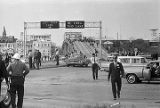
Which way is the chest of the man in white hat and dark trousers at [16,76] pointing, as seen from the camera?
away from the camera

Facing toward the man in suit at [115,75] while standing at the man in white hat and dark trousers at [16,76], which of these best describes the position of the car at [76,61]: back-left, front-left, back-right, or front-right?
front-left

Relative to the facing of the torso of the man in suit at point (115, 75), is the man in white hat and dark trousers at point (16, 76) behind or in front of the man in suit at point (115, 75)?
in front

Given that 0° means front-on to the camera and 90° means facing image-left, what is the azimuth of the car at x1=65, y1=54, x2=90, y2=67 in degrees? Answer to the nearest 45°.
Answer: approximately 45°

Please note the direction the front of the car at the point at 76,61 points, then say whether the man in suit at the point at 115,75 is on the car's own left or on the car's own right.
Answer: on the car's own left

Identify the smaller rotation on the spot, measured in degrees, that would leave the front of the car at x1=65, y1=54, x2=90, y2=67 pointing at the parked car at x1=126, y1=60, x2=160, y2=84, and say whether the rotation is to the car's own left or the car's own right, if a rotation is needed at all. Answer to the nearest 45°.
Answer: approximately 45° to the car's own left

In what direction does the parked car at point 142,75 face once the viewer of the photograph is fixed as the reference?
facing to the left of the viewer

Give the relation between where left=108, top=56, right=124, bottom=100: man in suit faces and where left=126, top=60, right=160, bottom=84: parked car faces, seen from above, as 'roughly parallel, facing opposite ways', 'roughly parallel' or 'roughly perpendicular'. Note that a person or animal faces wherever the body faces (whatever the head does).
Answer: roughly perpendicular

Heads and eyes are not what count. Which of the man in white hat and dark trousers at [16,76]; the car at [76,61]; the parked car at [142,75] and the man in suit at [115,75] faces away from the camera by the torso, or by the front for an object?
the man in white hat and dark trousers at [16,76]

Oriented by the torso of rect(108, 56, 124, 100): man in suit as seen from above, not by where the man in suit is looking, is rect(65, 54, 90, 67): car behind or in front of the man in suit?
behind

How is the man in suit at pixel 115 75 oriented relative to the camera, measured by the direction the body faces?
toward the camera

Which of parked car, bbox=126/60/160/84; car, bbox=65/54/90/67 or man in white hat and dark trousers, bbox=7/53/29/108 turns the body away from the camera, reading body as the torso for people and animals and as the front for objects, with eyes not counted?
the man in white hat and dark trousers

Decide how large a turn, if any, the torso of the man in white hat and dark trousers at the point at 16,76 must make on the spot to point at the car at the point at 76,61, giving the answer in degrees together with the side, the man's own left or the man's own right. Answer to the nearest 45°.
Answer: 0° — they already face it
